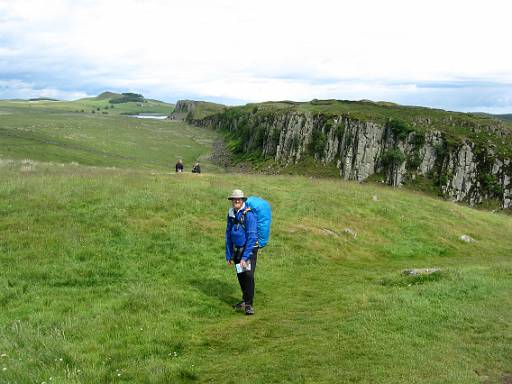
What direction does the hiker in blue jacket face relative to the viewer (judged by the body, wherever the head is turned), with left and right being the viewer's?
facing the viewer and to the left of the viewer
